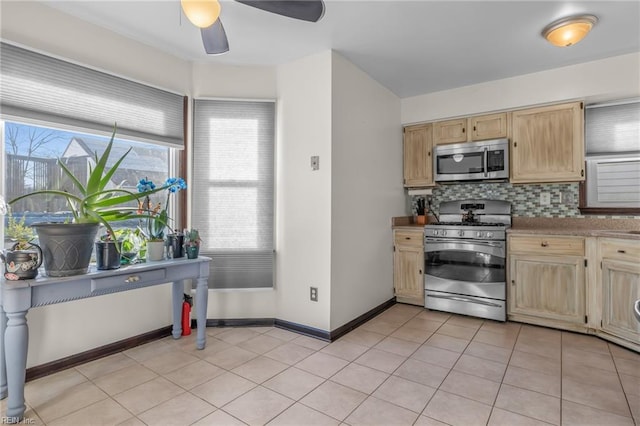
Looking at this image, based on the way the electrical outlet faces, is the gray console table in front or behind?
in front

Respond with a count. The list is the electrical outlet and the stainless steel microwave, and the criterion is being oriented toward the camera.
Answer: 2

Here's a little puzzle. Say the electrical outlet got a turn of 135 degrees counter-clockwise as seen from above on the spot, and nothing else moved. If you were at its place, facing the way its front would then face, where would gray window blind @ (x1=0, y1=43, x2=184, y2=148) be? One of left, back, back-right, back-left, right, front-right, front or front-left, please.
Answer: back

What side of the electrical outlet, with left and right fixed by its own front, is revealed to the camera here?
front

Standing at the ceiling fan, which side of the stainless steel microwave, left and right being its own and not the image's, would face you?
front

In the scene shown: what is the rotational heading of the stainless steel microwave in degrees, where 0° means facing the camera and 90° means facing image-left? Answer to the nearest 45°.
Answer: approximately 0°

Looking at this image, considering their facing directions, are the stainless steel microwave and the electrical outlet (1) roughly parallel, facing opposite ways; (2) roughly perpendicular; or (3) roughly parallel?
roughly parallel

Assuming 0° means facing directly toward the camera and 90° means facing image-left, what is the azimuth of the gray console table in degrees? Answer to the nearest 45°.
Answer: approximately 315°

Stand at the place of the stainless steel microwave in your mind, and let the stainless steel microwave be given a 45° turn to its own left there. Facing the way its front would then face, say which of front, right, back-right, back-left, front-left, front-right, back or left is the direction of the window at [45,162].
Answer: right

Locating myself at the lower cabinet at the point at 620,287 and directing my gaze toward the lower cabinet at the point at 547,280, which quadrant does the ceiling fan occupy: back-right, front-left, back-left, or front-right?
front-left
